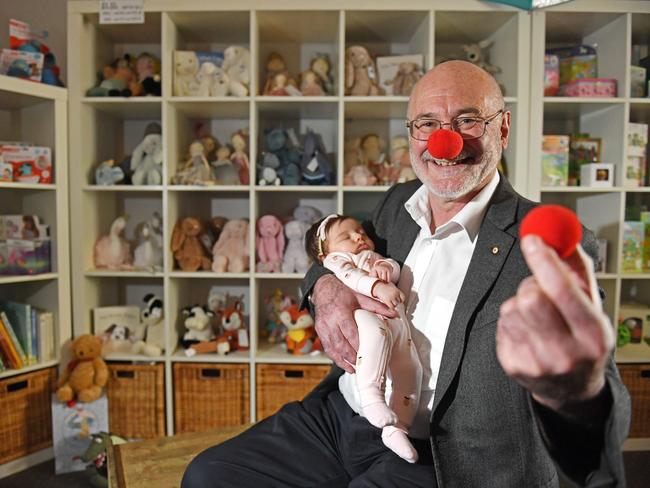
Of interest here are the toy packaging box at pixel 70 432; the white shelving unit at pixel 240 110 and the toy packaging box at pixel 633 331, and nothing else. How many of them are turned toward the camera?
3

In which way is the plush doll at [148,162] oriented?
toward the camera

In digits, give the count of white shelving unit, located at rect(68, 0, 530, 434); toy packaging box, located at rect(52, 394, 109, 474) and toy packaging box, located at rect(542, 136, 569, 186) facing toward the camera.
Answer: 3

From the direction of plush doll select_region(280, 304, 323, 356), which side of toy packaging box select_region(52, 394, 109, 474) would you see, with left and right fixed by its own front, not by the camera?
left

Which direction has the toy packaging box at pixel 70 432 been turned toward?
toward the camera

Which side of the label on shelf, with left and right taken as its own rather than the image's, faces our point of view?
front

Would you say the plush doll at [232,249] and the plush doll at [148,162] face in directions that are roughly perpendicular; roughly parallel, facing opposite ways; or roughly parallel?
roughly parallel

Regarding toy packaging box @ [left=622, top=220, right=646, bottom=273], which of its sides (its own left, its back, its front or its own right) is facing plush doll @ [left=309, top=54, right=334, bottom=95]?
right

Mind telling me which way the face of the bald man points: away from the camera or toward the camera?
toward the camera

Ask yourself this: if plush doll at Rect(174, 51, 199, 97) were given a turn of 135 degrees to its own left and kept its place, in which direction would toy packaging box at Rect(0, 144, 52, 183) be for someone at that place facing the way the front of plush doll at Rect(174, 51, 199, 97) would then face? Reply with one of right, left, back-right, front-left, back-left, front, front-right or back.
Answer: back-left

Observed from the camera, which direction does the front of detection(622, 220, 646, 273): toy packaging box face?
facing the viewer

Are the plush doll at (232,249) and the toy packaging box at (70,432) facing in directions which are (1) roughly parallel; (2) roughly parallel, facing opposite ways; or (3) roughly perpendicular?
roughly parallel
